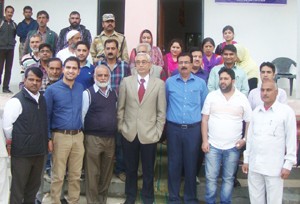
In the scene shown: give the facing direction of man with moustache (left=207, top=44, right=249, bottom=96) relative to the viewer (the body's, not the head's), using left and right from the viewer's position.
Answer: facing the viewer

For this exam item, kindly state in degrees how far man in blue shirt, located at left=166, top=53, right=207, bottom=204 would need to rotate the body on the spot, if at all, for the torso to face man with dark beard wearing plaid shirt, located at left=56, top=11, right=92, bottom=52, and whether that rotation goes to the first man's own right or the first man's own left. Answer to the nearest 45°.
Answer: approximately 135° to the first man's own right

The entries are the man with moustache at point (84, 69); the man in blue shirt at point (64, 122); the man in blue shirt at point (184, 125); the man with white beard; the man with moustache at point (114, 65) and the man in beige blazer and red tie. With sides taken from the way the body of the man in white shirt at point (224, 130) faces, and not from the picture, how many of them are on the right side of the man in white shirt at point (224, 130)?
6

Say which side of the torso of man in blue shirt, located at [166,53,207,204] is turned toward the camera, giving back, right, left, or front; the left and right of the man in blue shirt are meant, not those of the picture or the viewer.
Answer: front

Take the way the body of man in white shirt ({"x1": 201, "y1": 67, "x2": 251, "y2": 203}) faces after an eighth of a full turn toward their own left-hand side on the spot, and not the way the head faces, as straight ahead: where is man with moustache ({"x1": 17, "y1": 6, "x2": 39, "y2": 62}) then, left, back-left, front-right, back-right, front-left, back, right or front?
back

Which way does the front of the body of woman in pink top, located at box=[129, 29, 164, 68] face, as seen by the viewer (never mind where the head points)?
toward the camera

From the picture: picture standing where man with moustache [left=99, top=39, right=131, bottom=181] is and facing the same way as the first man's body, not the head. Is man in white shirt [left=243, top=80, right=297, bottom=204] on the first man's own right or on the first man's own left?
on the first man's own left

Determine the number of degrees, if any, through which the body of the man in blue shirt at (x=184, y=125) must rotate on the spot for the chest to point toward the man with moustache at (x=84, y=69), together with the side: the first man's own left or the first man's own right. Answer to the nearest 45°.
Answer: approximately 90° to the first man's own right

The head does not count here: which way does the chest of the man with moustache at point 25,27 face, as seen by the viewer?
toward the camera

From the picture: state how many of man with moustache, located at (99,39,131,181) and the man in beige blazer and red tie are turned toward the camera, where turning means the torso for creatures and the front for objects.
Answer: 2

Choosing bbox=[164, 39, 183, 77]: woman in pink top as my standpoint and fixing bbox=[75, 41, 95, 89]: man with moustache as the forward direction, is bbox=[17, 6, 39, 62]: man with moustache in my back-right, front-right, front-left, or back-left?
front-right

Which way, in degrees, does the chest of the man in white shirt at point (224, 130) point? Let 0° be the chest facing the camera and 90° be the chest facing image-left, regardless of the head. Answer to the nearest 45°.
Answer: approximately 0°
